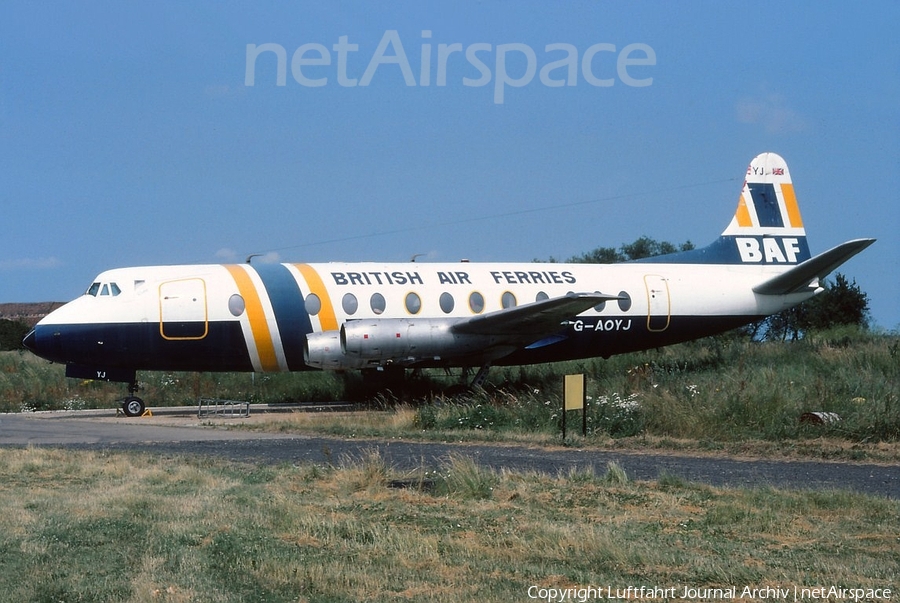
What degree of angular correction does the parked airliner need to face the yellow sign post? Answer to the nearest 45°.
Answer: approximately 135° to its left

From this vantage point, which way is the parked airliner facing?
to the viewer's left
